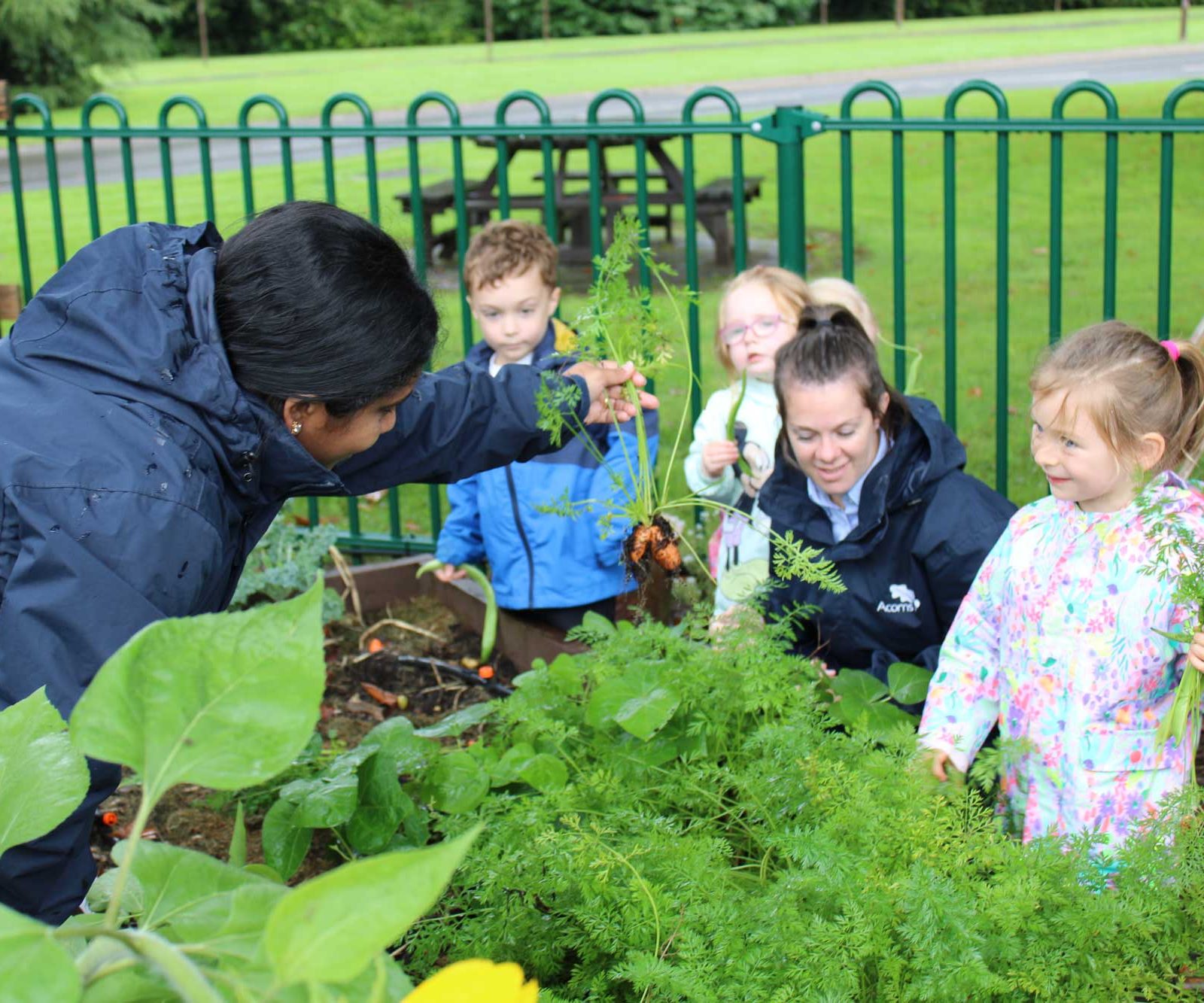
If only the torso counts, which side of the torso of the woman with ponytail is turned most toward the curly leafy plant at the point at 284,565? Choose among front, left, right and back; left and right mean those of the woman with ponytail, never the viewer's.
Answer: right

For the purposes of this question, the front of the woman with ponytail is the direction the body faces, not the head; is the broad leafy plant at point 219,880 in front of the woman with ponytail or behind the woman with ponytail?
in front

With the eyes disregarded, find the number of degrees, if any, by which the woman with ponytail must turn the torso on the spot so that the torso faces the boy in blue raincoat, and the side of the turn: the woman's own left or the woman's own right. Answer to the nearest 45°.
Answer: approximately 90° to the woman's own right

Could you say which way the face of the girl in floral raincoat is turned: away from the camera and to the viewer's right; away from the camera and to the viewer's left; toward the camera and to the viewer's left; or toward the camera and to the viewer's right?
toward the camera and to the viewer's left

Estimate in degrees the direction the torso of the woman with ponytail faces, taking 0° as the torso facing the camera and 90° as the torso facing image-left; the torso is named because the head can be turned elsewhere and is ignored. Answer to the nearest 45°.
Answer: approximately 45°

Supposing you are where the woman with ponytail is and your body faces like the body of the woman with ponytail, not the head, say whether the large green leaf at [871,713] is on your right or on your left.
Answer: on your left

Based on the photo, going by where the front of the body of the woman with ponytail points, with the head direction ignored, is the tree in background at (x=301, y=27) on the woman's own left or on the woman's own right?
on the woman's own right

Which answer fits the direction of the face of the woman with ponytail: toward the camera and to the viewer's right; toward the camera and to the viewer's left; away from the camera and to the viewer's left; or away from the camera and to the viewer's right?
toward the camera and to the viewer's left
